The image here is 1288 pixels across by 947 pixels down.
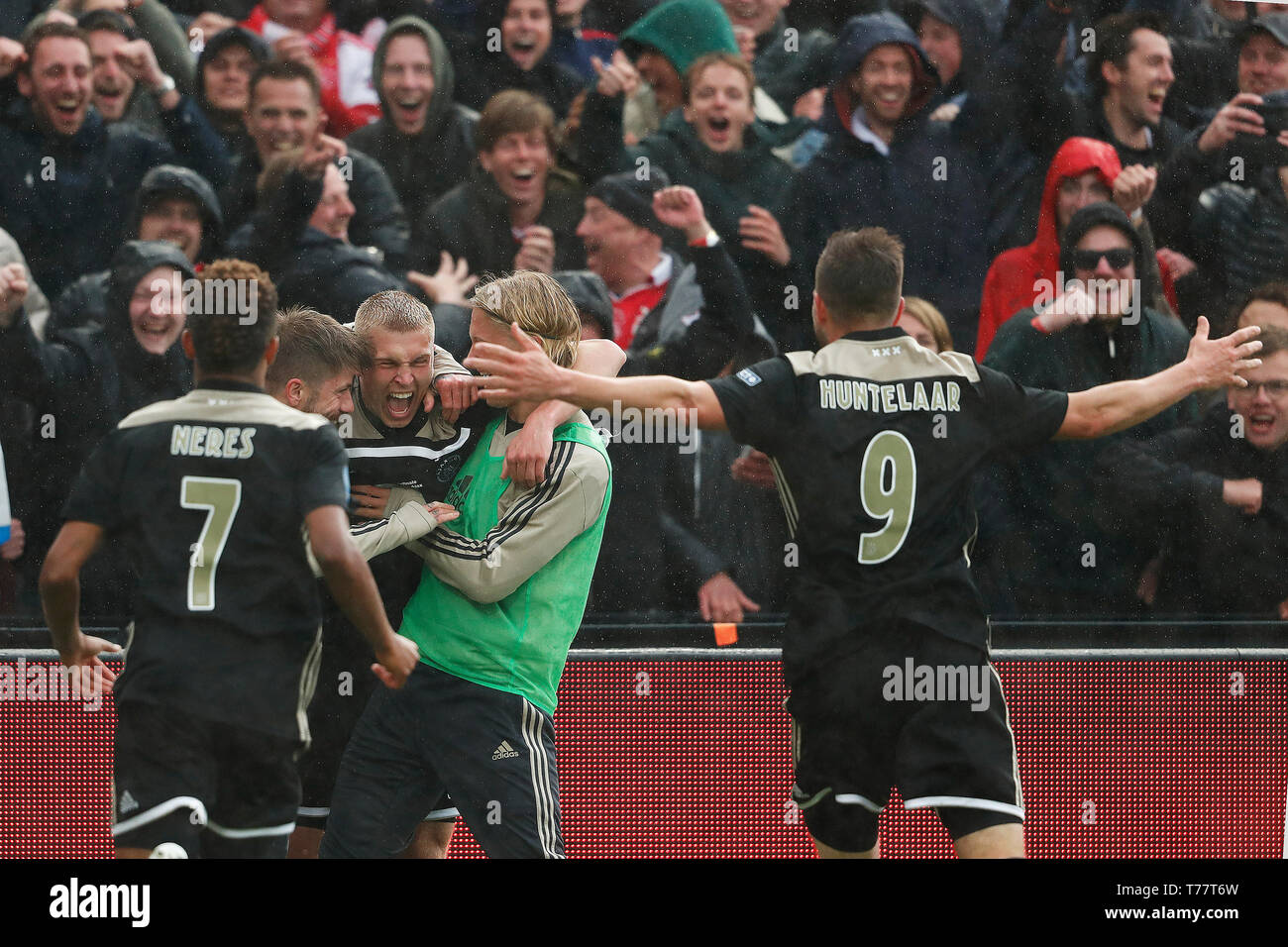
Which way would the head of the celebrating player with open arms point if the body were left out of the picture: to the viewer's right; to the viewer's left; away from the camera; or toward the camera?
away from the camera

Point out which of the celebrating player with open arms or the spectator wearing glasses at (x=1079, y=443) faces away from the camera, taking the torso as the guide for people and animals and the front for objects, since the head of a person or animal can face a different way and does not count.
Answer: the celebrating player with open arms

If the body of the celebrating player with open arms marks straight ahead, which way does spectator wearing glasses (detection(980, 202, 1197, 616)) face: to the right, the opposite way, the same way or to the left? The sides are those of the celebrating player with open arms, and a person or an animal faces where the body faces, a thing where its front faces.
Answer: the opposite way

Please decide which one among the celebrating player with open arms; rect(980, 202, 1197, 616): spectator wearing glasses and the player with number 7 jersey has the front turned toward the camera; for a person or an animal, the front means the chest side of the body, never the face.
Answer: the spectator wearing glasses

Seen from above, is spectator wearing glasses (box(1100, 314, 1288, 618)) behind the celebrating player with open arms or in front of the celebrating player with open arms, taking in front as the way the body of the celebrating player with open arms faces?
in front

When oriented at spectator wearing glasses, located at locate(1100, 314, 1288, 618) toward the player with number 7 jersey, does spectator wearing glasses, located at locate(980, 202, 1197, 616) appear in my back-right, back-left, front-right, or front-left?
front-right

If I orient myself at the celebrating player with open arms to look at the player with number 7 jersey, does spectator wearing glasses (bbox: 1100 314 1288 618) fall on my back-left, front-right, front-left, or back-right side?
back-right

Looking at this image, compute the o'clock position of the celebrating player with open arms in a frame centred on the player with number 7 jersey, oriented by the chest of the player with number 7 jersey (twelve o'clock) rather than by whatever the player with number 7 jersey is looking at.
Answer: The celebrating player with open arms is roughly at 3 o'clock from the player with number 7 jersey.

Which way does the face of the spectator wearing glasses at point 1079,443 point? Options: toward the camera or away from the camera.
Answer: toward the camera

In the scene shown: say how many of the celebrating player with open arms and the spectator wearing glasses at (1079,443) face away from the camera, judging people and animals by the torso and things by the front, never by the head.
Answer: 1

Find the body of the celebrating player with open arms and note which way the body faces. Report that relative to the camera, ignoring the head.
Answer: away from the camera

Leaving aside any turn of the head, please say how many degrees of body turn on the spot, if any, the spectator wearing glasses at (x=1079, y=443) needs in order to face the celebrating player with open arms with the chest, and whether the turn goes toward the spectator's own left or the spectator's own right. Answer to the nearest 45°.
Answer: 0° — they already face them

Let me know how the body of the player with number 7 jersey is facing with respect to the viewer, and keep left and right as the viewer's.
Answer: facing away from the viewer

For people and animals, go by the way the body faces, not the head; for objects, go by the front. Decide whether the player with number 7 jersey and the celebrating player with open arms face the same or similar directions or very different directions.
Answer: same or similar directions

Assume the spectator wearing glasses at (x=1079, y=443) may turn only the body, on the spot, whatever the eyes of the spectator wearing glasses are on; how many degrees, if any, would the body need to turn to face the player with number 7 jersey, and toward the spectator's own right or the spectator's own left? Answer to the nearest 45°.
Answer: approximately 45° to the spectator's own right

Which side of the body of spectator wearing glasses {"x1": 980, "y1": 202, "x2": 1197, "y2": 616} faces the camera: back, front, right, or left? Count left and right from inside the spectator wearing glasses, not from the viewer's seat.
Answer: front

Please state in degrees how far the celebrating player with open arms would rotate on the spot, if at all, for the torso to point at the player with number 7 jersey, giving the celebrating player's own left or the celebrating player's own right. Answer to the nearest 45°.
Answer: approximately 90° to the celebrating player's own left
